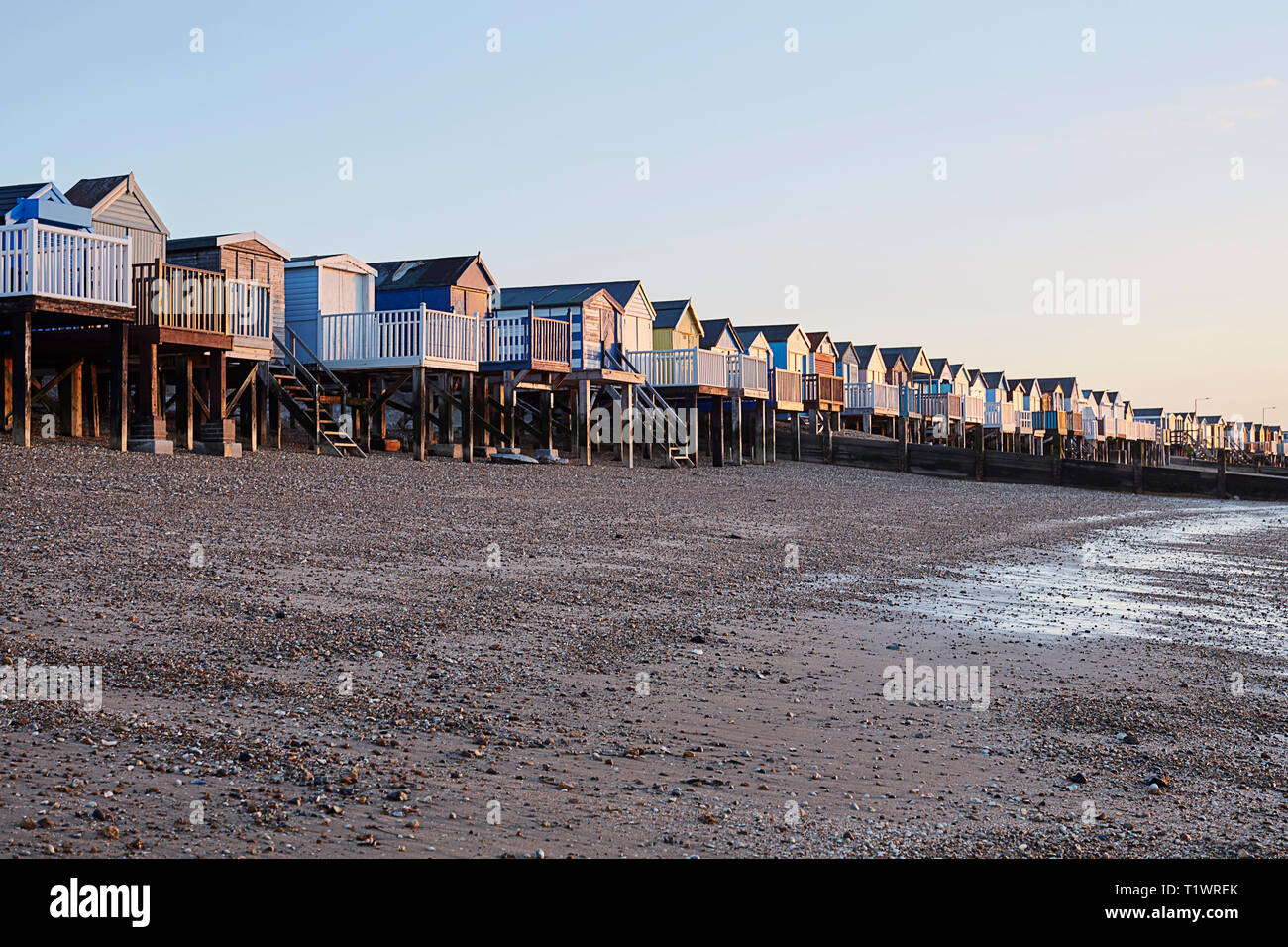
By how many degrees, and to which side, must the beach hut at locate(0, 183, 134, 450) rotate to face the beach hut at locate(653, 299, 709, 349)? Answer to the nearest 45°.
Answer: approximately 90° to its left

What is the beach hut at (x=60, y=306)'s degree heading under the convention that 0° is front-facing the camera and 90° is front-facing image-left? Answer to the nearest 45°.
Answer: approximately 315°

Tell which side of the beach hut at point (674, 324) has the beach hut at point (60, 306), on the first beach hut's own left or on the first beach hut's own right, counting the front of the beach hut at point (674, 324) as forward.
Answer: on the first beach hut's own right

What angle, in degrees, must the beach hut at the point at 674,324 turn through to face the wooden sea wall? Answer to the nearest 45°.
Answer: approximately 45° to its left
